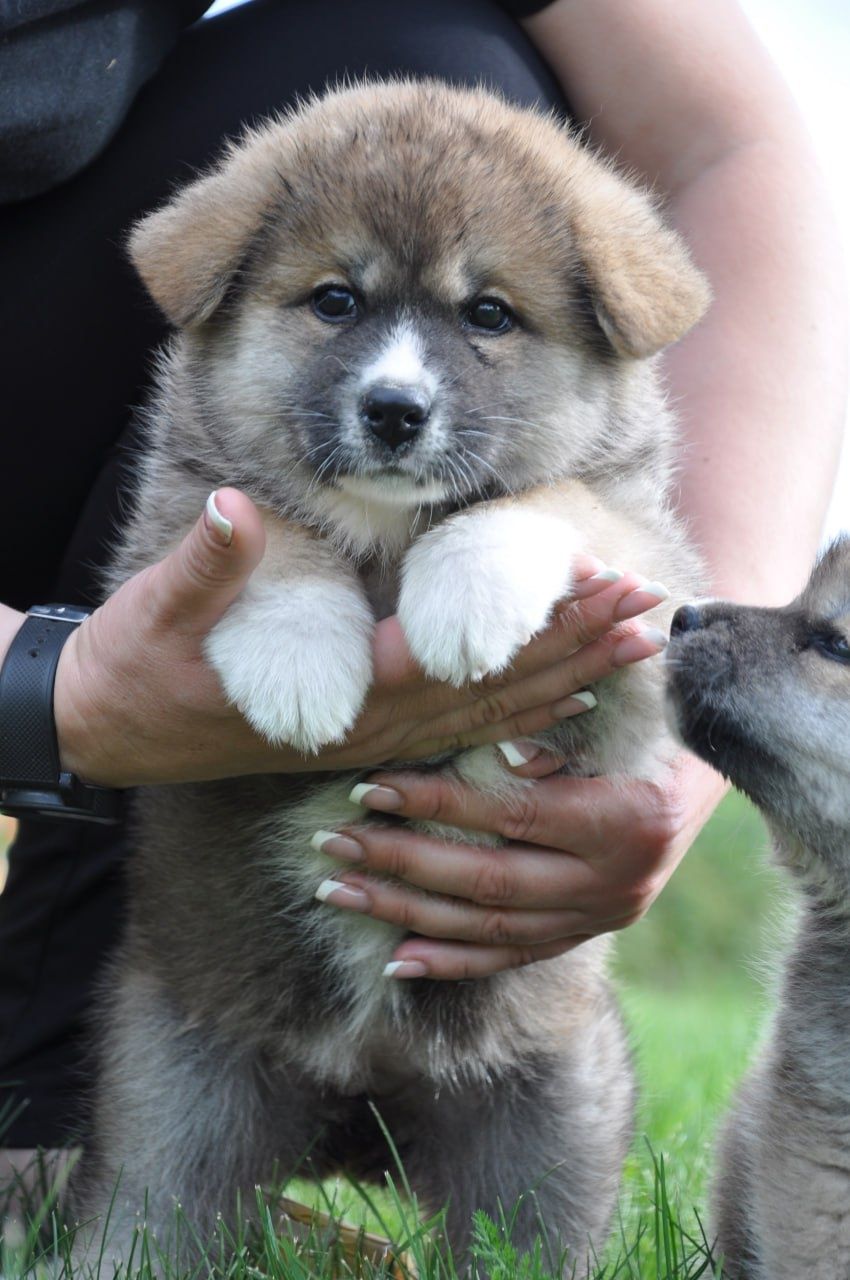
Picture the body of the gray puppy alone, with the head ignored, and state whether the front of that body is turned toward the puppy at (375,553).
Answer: yes

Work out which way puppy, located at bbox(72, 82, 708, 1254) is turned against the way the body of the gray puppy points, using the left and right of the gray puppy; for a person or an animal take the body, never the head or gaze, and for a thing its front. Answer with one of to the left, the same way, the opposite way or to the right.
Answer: to the left

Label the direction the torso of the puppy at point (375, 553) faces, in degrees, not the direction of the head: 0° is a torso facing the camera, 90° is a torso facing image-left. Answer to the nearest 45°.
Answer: approximately 0°

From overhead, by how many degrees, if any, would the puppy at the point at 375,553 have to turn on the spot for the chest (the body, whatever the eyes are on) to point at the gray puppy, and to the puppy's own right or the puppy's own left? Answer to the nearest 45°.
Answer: approximately 45° to the puppy's own left

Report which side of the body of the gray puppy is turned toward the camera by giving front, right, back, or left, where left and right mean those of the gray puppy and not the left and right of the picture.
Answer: left
